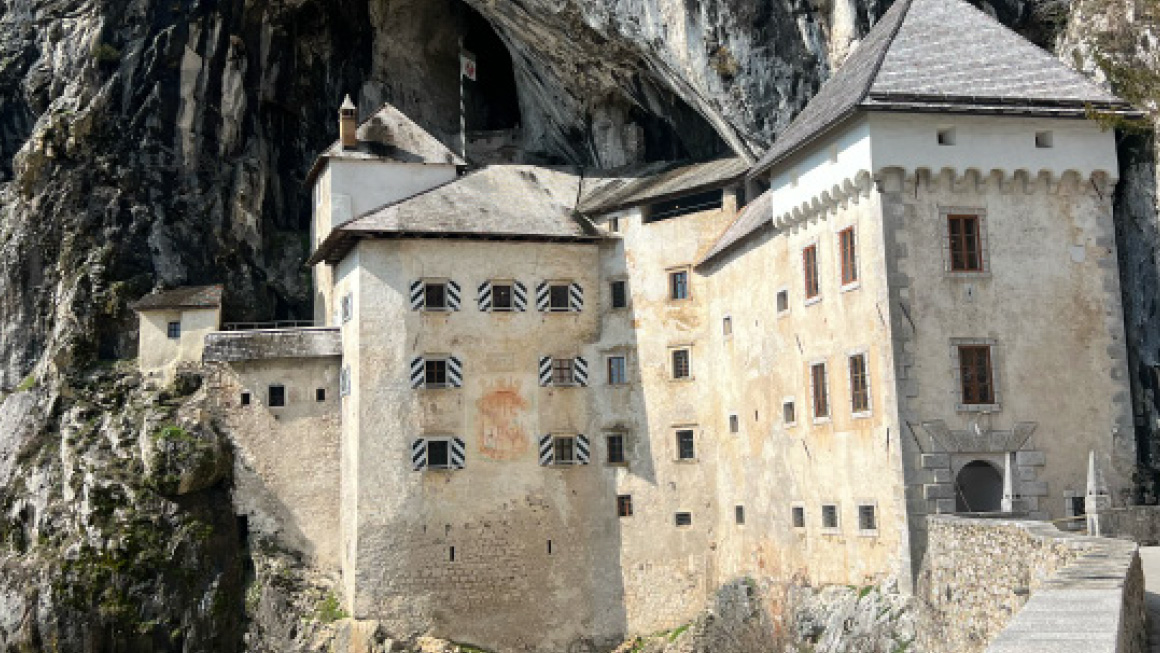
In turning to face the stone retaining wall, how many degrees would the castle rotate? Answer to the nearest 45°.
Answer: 0° — it already faces it

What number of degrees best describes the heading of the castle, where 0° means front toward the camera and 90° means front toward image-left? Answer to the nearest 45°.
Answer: approximately 0°
